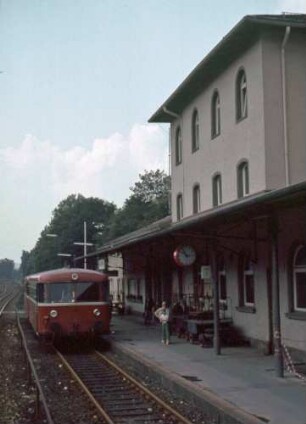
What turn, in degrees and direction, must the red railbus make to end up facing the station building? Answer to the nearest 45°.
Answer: approximately 45° to its left

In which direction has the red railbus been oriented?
toward the camera

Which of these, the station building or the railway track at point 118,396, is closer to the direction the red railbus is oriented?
the railway track

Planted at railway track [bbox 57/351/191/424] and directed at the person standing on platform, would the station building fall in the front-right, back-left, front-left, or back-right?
front-right

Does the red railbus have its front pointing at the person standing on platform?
no

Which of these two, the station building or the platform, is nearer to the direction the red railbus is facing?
the platform

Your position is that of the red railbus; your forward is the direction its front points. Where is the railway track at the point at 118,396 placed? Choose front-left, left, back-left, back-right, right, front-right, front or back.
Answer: front

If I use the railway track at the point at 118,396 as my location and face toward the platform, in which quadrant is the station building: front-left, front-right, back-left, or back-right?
front-left

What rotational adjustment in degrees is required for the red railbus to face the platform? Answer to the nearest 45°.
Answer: approximately 45° to its left
